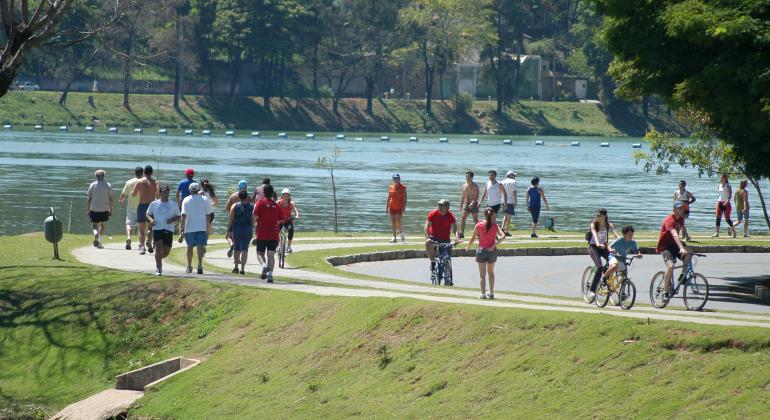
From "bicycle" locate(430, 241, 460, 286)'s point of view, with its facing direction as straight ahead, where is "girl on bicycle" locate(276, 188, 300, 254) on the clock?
The girl on bicycle is roughly at 4 o'clock from the bicycle.

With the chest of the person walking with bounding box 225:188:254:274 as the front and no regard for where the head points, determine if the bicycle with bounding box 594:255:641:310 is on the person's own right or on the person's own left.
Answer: on the person's own right

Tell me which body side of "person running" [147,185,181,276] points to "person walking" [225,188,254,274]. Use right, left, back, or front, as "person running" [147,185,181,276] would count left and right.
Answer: left

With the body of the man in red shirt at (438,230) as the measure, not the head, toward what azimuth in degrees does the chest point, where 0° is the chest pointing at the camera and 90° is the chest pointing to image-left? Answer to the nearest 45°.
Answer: approximately 0°

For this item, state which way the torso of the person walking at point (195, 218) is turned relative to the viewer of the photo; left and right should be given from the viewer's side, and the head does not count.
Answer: facing away from the viewer

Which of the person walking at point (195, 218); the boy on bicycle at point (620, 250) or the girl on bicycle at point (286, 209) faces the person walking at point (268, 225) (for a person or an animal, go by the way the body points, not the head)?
the girl on bicycle

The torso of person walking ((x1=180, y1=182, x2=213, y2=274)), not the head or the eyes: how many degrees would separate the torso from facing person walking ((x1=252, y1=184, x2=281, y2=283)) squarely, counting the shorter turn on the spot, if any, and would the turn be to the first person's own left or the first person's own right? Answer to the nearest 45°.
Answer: approximately 135° to the first person's own right
